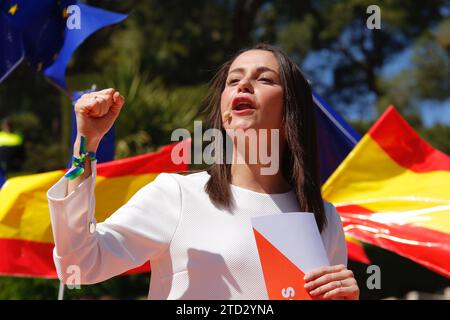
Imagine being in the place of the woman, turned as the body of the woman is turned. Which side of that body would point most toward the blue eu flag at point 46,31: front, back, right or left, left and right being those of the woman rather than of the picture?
back

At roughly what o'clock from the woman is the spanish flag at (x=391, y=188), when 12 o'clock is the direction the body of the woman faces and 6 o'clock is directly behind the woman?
The spanish flag is roughly at 7 o'clock from the woman.

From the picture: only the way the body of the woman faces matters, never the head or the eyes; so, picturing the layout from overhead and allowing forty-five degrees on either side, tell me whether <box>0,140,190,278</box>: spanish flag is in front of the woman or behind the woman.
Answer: behind

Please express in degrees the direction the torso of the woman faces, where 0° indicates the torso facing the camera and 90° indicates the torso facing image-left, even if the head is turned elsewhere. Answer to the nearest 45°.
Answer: approximately 0°
